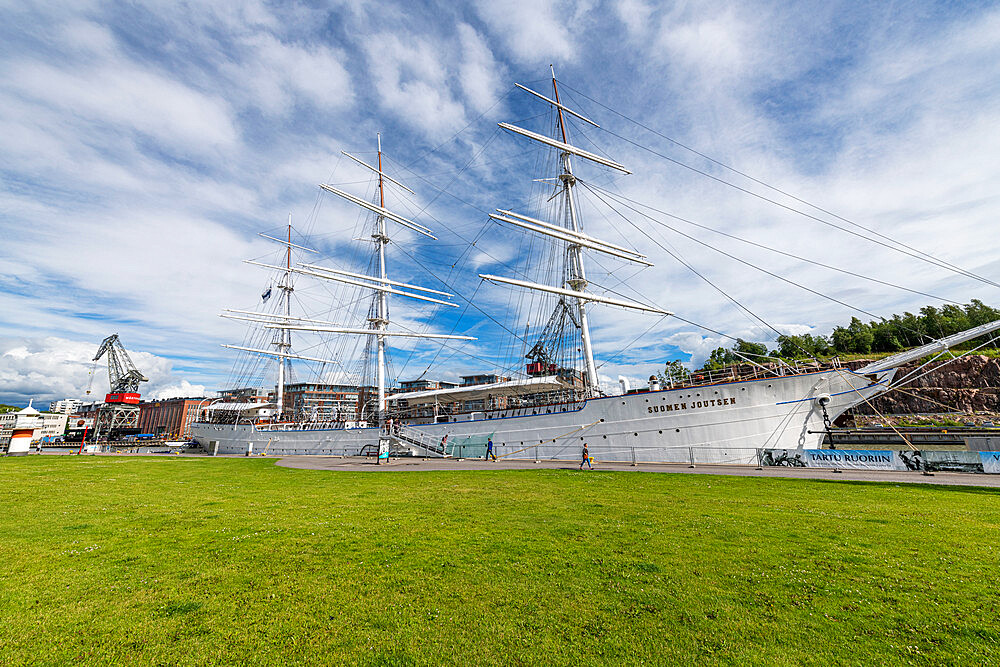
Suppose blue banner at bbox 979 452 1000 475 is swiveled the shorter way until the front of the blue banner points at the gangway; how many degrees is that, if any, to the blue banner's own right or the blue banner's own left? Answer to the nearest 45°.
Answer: approximately 90° to the blue banner's own right

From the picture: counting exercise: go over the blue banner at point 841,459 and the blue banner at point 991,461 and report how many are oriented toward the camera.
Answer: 2

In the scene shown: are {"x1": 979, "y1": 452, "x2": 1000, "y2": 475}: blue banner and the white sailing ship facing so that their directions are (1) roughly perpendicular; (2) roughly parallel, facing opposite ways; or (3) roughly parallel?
roughly perpendicular

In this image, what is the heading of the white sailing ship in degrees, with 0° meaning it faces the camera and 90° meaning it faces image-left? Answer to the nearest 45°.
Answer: approximately 315°

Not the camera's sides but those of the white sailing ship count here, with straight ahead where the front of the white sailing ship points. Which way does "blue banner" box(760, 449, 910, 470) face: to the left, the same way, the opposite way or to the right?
to the right

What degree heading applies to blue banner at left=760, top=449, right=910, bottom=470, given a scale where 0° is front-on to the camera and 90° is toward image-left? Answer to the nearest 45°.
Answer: approximately 0°

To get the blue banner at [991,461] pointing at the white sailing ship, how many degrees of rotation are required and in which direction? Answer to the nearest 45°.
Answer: approximately 90° to its right

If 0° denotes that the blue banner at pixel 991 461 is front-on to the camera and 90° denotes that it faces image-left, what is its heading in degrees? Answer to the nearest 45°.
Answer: approximately 0°

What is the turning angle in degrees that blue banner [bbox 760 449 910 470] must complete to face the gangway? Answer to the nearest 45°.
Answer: approximately 90° to its right

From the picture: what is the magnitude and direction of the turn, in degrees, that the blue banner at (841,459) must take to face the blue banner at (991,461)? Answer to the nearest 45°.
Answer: approximately 90° to its left
